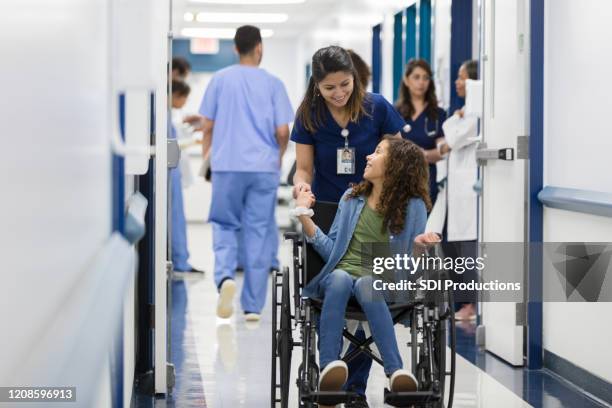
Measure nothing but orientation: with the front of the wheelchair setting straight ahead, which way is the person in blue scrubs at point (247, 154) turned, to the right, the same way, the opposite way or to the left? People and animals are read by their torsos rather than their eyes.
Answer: the opposite way

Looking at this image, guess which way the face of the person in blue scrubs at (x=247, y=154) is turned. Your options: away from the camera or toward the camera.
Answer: away from the camera

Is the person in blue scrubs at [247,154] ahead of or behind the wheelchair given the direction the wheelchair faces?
behind

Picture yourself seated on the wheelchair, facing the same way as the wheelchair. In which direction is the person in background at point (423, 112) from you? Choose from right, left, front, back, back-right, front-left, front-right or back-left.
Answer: back

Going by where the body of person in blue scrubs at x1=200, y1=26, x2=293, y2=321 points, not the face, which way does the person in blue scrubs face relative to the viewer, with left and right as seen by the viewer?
facing away from the viewer

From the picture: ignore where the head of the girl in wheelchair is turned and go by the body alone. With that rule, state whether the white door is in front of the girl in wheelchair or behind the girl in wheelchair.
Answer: behind

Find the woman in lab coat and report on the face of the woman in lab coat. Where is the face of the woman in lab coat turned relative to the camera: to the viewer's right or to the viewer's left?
to the viewer's left

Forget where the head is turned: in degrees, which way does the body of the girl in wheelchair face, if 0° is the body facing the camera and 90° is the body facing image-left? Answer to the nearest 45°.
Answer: approximately 0°
